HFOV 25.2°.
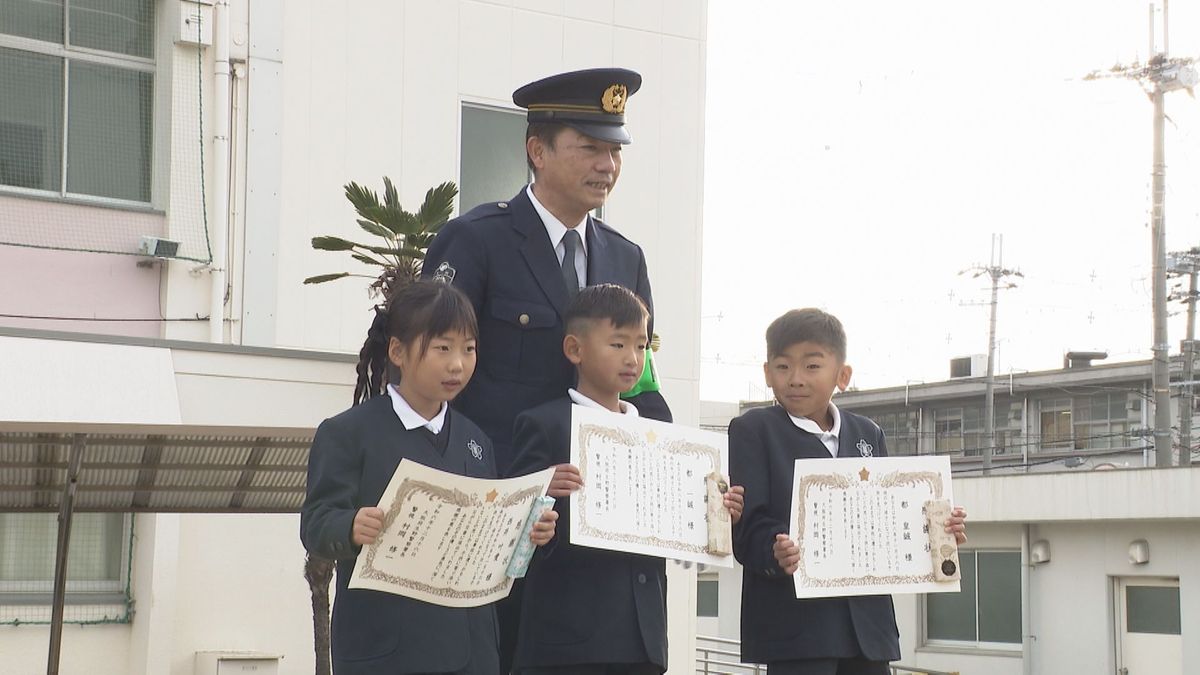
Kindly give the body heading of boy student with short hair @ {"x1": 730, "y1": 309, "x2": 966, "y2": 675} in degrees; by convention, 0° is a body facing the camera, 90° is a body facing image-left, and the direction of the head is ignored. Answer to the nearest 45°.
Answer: approximately 315°

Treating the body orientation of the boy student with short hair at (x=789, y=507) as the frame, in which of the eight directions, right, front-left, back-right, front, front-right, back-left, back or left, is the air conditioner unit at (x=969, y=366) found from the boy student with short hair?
back-left

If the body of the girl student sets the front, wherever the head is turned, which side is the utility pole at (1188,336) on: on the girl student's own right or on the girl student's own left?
on the girl student's own left
